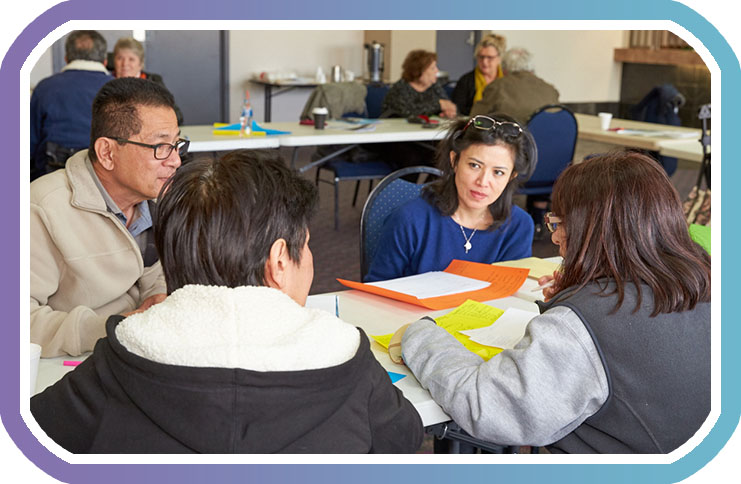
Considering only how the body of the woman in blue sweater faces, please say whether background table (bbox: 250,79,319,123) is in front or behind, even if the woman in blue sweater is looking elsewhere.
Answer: behind

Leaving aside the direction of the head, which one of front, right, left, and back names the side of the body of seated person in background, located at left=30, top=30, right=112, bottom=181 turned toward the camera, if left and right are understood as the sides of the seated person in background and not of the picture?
back

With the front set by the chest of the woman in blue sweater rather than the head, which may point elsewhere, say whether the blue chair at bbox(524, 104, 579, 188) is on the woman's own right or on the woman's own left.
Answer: on the woman's own left

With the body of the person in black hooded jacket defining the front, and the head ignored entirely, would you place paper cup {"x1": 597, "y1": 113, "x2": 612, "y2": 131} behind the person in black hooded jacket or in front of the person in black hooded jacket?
in front

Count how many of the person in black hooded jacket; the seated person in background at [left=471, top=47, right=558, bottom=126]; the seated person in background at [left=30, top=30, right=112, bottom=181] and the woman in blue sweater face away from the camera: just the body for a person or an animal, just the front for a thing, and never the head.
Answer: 3

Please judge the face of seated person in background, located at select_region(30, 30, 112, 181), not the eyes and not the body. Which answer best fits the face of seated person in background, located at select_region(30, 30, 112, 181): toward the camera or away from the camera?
away from the camera

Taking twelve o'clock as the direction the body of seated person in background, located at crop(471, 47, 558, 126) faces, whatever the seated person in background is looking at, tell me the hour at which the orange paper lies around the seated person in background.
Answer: The orange paper is roughly at 6 o'clock from the seated person in background.

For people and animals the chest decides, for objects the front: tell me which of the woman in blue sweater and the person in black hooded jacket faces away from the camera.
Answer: the person in black hooded jacket

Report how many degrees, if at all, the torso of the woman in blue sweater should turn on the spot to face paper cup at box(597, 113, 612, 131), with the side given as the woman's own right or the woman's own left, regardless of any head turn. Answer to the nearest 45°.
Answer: approximately 135° to the woman's own left

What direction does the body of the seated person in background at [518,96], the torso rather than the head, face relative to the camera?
away from the camera

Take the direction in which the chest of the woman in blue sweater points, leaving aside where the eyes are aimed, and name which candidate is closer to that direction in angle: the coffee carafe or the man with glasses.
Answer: the man with glasses

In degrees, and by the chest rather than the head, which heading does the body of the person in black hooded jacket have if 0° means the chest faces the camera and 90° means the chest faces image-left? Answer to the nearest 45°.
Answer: approximately 180°

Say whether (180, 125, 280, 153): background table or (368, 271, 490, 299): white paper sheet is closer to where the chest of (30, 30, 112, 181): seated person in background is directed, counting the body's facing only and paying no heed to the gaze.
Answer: the background table

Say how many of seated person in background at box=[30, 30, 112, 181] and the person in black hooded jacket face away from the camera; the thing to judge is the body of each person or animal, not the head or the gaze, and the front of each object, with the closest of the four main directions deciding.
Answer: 2

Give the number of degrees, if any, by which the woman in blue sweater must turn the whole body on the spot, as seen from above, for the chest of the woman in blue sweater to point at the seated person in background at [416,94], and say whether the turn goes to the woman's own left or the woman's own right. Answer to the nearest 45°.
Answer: approximately 135° to the woman's own left
